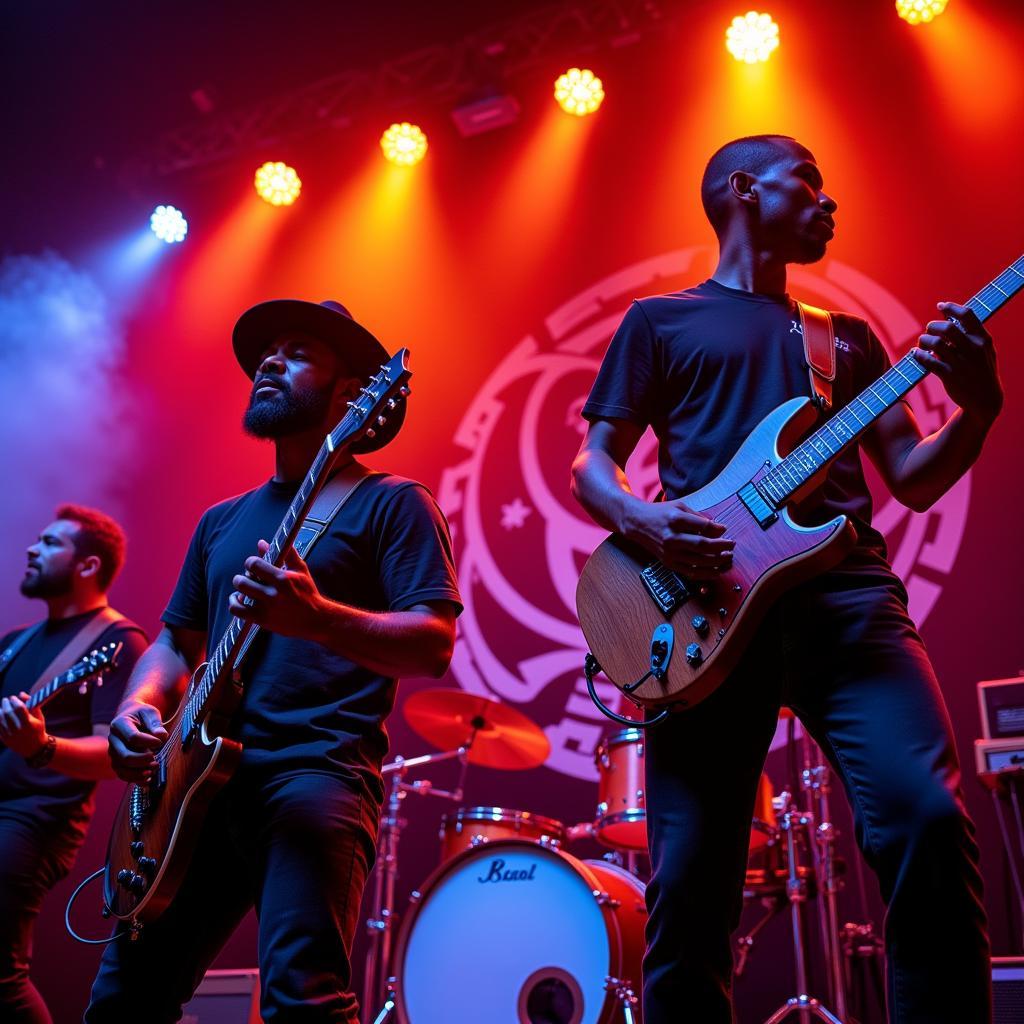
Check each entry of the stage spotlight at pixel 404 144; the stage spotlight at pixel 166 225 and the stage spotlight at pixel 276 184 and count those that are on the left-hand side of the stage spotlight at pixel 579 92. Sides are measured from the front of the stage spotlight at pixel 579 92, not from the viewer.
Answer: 0

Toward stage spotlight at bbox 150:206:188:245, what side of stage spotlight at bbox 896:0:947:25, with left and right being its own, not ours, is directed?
right

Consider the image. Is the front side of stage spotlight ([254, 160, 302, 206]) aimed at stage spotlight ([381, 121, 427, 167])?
no

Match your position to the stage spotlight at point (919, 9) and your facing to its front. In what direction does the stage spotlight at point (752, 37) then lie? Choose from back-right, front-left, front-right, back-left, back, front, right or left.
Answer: right

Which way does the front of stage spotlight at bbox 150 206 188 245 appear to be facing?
toward the camera

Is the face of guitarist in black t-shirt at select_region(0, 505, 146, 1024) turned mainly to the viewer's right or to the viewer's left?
to the viewer's left

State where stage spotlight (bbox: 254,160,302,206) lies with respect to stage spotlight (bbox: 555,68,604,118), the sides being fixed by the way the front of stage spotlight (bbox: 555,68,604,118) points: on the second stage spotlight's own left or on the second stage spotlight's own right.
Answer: on the second stage spotlight's own right

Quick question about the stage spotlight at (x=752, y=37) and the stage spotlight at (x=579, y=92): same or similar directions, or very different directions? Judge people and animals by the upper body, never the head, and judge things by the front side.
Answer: same or similar directions

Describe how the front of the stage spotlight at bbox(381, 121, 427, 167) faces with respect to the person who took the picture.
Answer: facing the viewer

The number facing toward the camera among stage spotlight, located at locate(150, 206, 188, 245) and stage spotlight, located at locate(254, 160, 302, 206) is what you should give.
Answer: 2

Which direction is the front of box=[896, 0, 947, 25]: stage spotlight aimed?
toward the camera

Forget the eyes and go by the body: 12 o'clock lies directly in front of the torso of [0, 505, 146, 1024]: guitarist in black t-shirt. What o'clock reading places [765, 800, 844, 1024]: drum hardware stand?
The drum hardware stand is roughly at 8 o'clock from the guitarist in black t-shirt.

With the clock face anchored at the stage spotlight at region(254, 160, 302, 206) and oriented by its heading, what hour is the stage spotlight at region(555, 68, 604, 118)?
the stage spotlight at region(555, 68, 604, 118) is roughly at 10 o'clock from the stage spotlight at region(254, 160, 302, 206).

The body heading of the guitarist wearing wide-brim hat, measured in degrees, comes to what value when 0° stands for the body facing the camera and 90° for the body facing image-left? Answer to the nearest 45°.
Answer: approximately 45°
